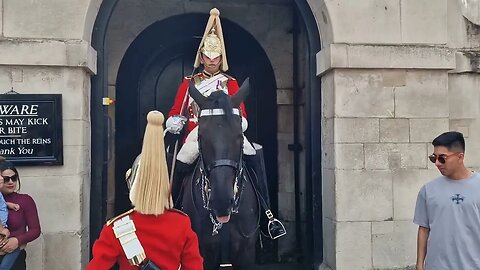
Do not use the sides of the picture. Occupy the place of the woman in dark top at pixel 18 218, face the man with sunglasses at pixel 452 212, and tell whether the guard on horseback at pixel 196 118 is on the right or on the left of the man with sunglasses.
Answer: left

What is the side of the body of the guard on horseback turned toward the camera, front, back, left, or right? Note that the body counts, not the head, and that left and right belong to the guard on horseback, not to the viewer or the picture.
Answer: front

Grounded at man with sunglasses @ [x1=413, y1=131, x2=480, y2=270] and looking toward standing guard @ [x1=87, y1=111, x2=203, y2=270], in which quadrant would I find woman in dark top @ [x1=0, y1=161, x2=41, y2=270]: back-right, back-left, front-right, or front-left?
front-right

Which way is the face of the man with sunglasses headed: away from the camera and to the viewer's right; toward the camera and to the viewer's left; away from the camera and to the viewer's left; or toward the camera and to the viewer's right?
toward the camera and to the viewer's left

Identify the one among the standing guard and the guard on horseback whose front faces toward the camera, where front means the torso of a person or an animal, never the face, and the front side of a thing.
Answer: the guard on horseback

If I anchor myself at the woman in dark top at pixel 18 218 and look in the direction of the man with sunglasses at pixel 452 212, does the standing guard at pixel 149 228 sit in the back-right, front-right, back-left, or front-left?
front-right

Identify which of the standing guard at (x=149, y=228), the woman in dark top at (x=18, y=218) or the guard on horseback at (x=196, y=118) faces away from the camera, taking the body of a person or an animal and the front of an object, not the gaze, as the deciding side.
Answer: the standing guard

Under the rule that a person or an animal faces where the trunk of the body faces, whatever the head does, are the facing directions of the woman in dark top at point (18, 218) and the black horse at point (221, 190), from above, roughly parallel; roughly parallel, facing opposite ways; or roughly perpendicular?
roughly parallel

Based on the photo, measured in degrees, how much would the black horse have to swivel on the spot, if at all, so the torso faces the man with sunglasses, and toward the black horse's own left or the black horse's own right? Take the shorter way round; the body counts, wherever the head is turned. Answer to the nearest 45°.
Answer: approximately 90° to the black horse's own left

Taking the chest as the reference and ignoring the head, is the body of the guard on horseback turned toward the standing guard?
yes

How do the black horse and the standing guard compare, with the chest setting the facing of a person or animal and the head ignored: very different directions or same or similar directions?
very different directions

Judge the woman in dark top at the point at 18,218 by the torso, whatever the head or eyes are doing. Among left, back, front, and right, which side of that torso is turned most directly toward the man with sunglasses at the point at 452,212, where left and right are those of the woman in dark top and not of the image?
left

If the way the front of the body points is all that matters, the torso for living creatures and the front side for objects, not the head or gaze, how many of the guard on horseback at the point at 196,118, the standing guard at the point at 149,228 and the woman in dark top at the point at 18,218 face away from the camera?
1

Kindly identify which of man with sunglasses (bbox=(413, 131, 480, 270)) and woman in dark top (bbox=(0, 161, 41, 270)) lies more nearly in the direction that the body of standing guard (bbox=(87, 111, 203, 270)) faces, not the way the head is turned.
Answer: the woman in dark top

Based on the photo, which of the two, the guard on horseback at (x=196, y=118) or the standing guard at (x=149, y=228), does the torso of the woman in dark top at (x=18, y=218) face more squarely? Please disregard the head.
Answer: the standing guard

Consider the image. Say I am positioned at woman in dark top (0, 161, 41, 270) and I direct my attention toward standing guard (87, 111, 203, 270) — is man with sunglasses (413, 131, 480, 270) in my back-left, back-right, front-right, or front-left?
front-left

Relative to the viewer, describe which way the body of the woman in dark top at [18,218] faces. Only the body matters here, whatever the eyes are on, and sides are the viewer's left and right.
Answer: facing the viewer and to the left of the viewer

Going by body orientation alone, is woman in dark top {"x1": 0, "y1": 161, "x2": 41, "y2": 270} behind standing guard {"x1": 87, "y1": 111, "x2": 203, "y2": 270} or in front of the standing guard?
in front

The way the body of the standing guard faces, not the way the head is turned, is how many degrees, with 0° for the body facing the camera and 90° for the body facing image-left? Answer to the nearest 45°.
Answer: approximately 180°

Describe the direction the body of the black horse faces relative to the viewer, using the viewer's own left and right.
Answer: facing the viewer
